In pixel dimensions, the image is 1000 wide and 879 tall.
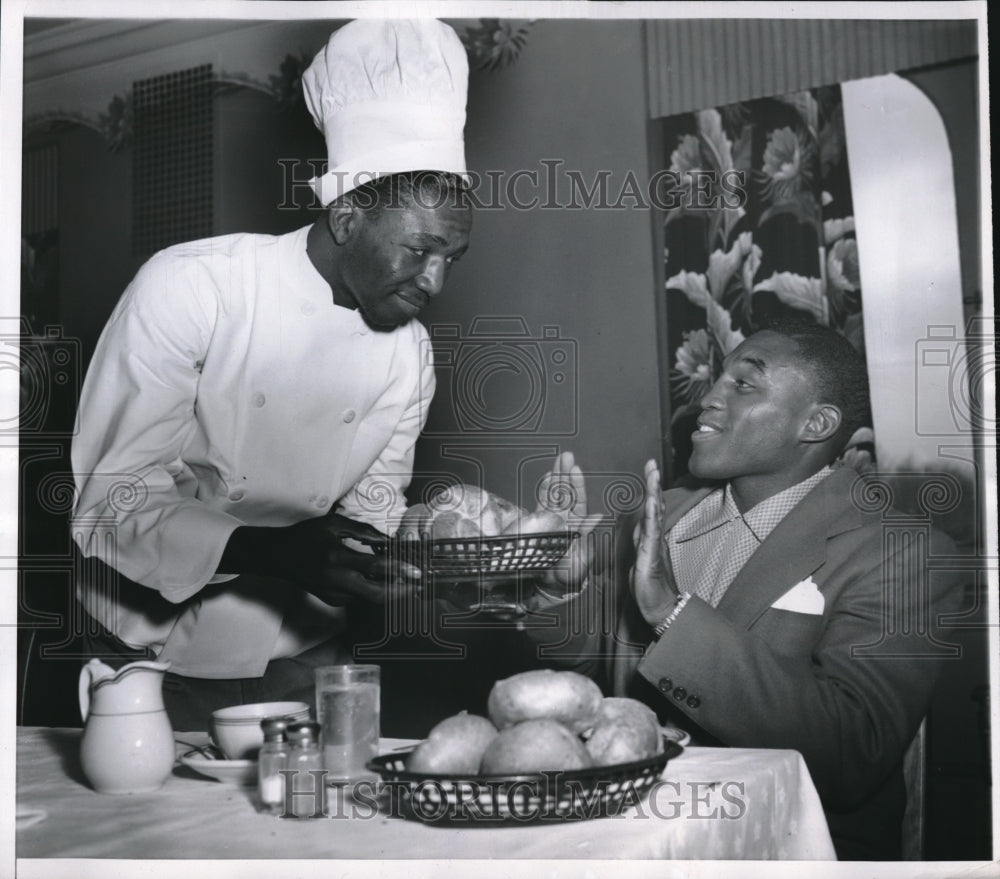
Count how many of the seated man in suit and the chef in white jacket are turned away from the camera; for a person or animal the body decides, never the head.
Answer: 0

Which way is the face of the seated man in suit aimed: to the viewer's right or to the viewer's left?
to the viewer's left

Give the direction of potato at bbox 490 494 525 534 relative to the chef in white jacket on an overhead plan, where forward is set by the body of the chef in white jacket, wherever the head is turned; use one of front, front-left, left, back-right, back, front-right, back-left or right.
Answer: front

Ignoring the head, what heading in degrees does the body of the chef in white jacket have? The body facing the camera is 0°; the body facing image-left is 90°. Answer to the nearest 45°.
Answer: approximately 315°

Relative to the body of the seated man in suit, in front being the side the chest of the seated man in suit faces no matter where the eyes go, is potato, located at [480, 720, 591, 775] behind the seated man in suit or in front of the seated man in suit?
in front

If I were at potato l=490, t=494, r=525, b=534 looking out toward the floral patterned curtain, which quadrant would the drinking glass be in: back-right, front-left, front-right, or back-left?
back-right

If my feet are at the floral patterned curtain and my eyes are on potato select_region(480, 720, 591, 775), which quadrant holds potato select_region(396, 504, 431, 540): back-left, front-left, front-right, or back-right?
front-right

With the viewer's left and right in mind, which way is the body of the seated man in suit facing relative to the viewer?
facing the viewer and to the left of the viewer

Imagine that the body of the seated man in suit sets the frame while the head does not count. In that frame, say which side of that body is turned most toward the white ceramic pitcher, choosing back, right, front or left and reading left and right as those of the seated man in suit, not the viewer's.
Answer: front

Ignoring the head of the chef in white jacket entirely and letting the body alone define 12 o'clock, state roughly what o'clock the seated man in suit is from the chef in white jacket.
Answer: The seated man in suit is roughly at 11 o'clock from the chef in white jacket.

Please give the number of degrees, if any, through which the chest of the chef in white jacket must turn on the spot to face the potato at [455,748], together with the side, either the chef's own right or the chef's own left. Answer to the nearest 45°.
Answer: approximately 45° to the chef's own right

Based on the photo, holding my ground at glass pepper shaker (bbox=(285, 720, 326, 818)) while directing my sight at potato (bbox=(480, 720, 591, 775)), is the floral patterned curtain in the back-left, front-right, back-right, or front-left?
front-left

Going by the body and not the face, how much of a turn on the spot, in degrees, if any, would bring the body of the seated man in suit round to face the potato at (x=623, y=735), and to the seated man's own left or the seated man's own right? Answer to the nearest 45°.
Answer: approximately 45° to the seated man's own left

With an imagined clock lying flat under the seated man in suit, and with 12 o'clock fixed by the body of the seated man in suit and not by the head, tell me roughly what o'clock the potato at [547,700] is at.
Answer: The potato is roughly at 11 o'clock from the seated man in suit.
